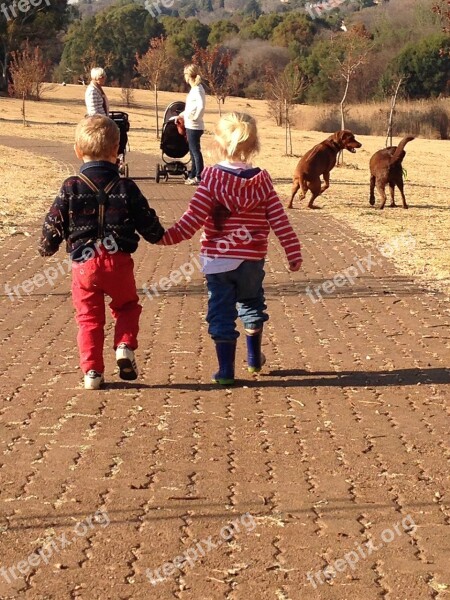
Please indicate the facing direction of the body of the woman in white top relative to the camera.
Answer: to the viewer's left

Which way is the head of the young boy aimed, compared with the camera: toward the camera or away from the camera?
away from the camera

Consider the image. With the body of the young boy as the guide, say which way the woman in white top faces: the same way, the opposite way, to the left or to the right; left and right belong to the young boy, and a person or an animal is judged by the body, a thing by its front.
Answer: to the left

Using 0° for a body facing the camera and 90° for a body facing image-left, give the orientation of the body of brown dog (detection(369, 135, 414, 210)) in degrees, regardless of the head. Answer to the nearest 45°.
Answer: approximately 135°

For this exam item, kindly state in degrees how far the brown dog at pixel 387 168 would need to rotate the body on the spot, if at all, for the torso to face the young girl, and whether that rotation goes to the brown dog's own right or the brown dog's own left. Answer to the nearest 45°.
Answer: approximately 135° to the brown dog's own left

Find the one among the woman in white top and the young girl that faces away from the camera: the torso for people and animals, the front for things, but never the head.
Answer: the young girl

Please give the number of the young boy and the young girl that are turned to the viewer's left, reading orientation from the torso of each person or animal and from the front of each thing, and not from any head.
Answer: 0

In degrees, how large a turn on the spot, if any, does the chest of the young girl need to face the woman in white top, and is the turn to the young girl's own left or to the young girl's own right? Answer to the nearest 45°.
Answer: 0° — they already face them

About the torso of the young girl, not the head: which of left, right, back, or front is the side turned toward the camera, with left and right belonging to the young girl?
back

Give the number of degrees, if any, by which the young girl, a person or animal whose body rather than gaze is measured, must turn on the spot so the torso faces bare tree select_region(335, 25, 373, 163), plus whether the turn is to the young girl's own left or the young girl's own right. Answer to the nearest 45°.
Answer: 0° — they already face it

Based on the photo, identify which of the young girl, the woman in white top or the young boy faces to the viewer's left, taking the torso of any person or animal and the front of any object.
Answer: the woman in white top

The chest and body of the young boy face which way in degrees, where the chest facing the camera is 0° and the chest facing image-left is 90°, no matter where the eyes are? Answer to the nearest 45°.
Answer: approximately 180°

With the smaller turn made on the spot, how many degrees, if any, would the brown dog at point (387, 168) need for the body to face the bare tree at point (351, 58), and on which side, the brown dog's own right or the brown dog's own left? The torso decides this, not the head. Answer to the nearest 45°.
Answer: approximately 45° to the brown dog's own right

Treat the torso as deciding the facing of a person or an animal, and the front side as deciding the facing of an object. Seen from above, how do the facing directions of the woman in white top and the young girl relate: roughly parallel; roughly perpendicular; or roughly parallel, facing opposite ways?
roughly perpendicular

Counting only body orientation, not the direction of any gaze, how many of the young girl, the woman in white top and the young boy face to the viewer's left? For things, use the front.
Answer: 1
